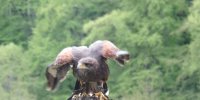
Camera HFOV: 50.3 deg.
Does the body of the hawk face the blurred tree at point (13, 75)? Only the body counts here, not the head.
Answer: no

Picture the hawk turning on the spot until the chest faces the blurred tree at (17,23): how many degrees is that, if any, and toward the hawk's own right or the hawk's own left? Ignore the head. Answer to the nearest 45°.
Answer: approximately 180°

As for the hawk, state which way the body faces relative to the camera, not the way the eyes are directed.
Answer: toward the camera
